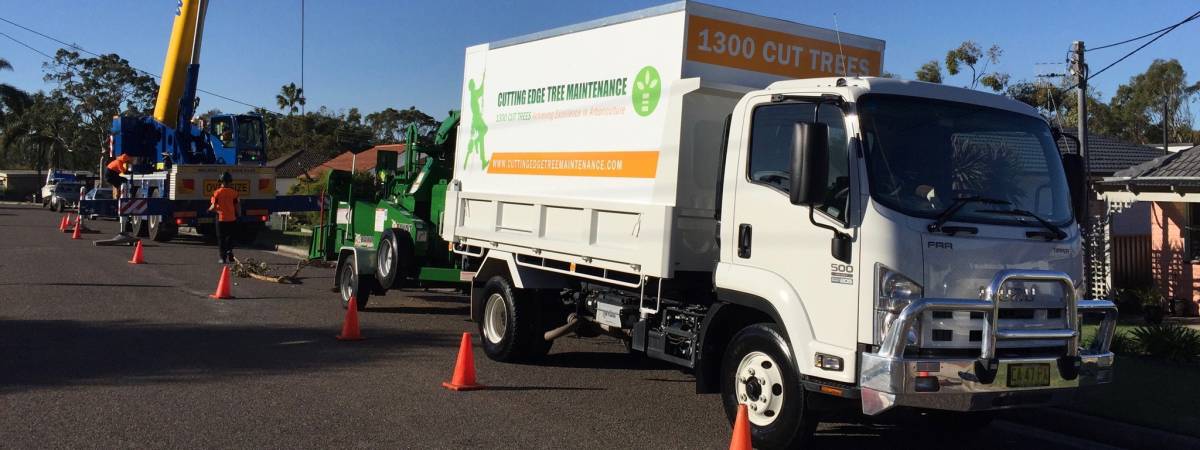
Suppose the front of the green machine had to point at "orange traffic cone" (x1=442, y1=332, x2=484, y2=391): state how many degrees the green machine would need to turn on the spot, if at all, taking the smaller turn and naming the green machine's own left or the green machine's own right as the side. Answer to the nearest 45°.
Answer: approximately 45° to the green machine's own right

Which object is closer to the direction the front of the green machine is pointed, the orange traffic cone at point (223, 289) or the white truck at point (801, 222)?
the white truck

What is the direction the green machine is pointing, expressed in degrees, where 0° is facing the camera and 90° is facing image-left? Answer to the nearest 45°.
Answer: approximately 315°

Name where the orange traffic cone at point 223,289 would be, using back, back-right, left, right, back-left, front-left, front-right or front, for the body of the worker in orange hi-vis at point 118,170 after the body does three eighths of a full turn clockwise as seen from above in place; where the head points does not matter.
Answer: front-left

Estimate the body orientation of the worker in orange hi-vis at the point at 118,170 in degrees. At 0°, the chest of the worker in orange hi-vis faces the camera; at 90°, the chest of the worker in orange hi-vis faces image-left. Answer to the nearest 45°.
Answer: approximately 270°

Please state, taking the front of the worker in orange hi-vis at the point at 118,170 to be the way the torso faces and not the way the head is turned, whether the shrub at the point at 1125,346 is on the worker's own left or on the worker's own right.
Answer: on the worker's own right
